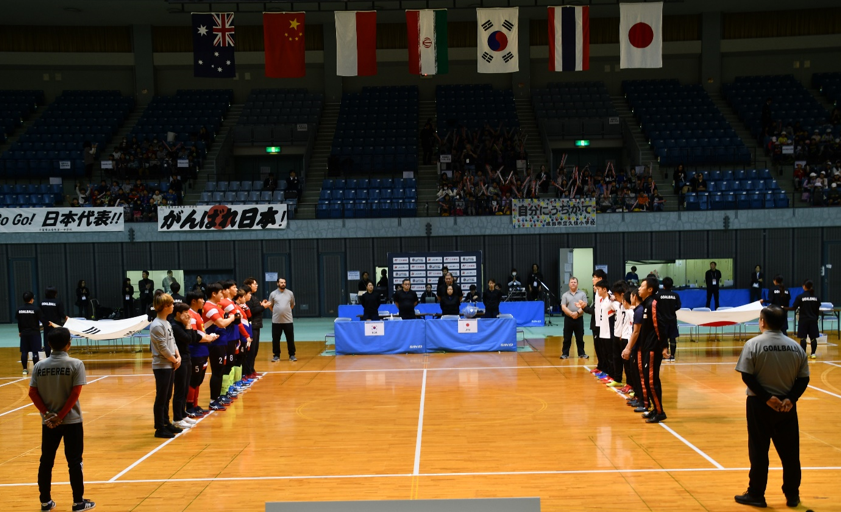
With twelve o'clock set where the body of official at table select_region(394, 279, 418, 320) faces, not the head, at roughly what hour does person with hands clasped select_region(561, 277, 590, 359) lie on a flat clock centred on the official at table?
The person with hands clasped is roughly at 10 o'clock from the official at table.

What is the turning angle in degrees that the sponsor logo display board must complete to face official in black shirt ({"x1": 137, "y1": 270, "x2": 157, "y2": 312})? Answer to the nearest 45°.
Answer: approximately 90° to its right

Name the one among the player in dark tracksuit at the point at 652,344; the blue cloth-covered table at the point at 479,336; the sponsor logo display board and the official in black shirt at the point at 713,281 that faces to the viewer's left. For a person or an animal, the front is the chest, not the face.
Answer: the player in dark tracksuit

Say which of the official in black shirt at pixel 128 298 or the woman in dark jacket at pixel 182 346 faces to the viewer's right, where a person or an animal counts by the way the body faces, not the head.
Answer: the woman in dark jacket

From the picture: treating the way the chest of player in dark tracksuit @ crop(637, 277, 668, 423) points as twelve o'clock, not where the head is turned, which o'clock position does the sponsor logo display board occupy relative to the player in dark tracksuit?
The sponsor logo display board is roughly at 2 o'clock from the player in dark tracksuit.

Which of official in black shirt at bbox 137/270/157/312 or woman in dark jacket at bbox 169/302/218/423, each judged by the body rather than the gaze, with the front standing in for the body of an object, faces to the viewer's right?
the woman in dark jacket

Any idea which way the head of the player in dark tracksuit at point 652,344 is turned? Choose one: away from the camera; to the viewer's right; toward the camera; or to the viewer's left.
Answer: to the viewer's left

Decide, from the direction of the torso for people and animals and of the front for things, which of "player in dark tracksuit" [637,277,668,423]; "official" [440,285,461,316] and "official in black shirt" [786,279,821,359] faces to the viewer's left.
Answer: the player in dark tracksuit

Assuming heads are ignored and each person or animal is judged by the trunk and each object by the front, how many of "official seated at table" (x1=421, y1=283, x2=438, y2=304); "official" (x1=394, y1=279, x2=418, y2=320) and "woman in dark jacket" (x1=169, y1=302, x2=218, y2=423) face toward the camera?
2

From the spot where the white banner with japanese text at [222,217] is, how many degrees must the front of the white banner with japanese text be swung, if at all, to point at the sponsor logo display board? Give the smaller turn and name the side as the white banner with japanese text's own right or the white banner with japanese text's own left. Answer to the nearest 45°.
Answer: approximately 45° to the white banner with japanese text's own left

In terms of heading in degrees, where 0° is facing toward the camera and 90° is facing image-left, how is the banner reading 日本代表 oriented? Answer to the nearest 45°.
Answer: approximately 0°

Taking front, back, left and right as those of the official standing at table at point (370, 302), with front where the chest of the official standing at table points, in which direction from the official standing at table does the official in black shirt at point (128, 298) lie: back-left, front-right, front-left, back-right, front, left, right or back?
back-right

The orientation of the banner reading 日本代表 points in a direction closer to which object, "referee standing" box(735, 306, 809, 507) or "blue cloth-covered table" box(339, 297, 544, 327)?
the referee standing

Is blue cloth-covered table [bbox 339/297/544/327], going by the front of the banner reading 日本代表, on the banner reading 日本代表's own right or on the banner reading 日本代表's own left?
on the banner reading 日本代表's own left
